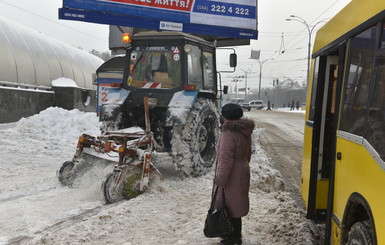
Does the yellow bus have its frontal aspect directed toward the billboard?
no

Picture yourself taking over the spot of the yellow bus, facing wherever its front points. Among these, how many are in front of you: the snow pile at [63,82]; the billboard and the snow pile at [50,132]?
0

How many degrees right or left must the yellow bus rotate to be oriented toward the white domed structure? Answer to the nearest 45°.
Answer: approximately 180°

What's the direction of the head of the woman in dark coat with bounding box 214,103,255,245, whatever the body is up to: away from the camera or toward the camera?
away from the camera

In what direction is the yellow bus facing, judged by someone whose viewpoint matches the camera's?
facing the viewer and to the right of the viewer

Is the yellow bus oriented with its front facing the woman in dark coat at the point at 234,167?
no
